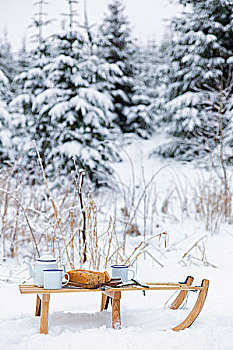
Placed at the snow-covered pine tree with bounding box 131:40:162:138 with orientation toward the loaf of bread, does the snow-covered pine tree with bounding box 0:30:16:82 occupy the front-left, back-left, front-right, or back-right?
back-right

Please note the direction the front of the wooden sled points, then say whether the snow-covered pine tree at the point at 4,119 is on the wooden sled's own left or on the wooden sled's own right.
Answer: on the wooden sled's own left

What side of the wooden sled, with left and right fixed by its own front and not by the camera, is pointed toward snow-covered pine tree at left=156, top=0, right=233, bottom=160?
left

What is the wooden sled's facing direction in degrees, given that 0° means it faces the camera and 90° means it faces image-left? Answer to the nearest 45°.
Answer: approximately 270°

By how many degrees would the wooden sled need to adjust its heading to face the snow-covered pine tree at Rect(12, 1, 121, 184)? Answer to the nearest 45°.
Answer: approximately 90° to its left

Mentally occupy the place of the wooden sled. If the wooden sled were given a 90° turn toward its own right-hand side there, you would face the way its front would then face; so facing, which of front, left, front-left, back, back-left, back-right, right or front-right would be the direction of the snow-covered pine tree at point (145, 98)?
back

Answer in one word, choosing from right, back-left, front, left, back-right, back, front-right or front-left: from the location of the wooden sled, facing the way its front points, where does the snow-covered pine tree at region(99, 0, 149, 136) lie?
left
